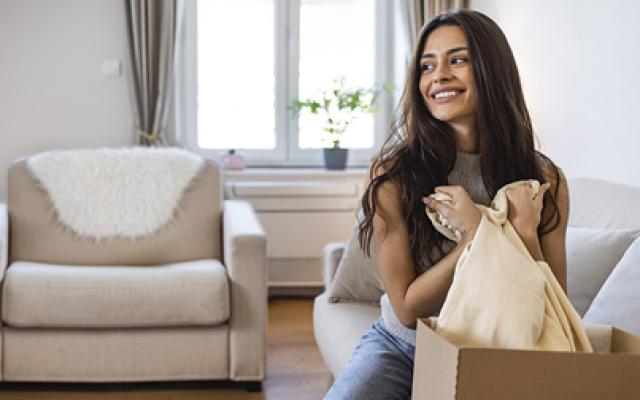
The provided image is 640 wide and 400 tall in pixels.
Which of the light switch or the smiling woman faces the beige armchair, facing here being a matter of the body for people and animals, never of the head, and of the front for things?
the light switch

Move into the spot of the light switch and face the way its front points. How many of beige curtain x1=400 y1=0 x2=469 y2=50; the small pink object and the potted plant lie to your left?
3

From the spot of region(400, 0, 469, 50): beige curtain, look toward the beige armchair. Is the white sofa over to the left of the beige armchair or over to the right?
left

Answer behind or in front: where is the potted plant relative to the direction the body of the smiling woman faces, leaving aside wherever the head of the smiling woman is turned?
behind

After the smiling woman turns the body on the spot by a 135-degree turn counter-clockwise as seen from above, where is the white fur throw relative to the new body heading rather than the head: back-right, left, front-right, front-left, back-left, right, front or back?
left

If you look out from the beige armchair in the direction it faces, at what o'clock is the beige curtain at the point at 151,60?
The beige curtain is roughly at 6 o'clock from the beige armchair.

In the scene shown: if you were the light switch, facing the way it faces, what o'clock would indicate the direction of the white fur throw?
The white fur throw is roughly at 12 o'clock from the light switch.

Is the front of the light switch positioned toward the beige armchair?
yes

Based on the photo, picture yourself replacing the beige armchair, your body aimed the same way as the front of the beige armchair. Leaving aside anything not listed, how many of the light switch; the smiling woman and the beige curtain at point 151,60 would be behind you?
2

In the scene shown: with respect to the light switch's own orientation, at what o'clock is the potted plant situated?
The potted plant is roughly at 9 o'clock from the light switch.

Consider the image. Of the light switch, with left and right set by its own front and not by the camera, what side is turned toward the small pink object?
left
